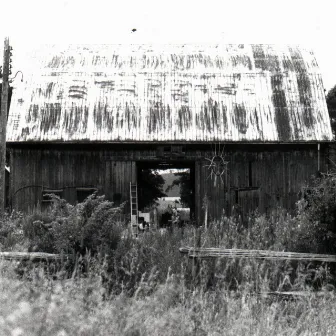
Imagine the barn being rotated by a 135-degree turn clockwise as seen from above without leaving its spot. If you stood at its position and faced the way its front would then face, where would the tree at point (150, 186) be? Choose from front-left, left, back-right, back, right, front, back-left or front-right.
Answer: front-right

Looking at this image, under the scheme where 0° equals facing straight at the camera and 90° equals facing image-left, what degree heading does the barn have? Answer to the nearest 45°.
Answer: approximately 0°

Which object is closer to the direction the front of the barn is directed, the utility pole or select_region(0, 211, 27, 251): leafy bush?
the leafy bush

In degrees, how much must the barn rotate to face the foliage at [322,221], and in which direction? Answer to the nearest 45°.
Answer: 0° — it already faces it

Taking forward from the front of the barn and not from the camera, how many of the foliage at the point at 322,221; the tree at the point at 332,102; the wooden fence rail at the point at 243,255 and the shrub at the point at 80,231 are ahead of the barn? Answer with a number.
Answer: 3

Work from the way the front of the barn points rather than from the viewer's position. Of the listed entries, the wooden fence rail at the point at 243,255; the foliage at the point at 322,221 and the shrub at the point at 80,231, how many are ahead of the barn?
3

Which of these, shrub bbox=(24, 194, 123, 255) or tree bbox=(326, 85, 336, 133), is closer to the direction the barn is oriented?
the shrub

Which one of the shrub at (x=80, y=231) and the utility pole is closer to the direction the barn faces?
the shrub

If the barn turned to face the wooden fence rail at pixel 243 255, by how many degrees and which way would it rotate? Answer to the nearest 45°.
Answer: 0° — it already faces it

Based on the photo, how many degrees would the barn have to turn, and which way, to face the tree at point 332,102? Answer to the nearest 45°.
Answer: approximately 135° to its left

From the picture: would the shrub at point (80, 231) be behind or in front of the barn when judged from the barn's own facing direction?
in front

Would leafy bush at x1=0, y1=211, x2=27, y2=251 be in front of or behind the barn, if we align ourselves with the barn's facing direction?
in front
